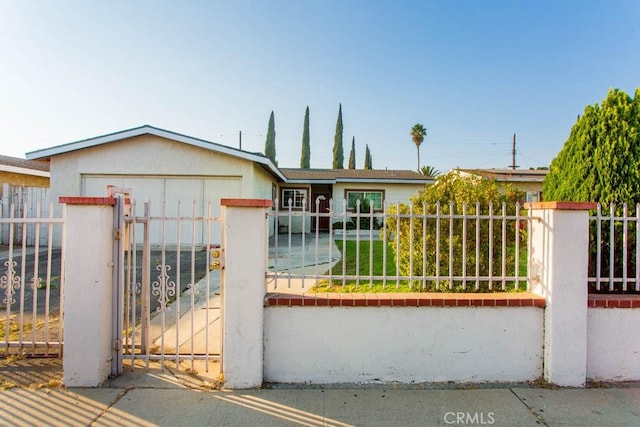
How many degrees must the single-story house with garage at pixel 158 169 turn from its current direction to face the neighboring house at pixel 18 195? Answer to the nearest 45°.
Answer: approximately 135° to its right

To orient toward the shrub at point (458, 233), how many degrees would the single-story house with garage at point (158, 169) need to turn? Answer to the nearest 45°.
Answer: approximately 45° to its left

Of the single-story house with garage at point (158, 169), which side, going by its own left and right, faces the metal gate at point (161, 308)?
front

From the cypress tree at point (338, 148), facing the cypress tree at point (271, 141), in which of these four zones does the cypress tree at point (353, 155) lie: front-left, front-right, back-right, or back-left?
back-right

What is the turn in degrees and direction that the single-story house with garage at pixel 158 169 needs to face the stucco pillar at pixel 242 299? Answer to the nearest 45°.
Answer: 0° — it already faces it

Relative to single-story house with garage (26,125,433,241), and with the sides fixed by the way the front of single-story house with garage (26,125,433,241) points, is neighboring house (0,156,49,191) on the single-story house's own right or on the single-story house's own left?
on the single-story house's own right

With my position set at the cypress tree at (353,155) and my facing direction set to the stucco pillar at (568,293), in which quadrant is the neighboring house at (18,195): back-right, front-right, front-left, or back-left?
front-right

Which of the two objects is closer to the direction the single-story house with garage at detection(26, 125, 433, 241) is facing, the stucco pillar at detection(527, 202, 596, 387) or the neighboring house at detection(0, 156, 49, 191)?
the stucco pillar

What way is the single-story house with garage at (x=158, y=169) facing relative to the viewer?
toward the camera

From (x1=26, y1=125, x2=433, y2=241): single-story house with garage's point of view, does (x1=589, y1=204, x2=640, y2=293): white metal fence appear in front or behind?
in front

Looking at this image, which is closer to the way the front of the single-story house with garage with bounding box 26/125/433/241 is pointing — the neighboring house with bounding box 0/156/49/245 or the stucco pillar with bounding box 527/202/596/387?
the stucco pillar

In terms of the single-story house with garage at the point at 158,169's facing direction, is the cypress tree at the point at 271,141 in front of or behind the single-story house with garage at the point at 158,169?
behind

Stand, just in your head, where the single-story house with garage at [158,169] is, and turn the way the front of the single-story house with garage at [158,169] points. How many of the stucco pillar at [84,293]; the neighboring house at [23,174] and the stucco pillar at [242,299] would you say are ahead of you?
2

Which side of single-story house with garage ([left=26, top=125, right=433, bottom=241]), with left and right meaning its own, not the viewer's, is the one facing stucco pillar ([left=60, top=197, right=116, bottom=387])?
front

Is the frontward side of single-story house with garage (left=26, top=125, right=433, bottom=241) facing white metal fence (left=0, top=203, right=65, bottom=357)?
yes

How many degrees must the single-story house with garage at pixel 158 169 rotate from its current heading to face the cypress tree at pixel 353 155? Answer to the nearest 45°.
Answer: approximately 135° to its left
